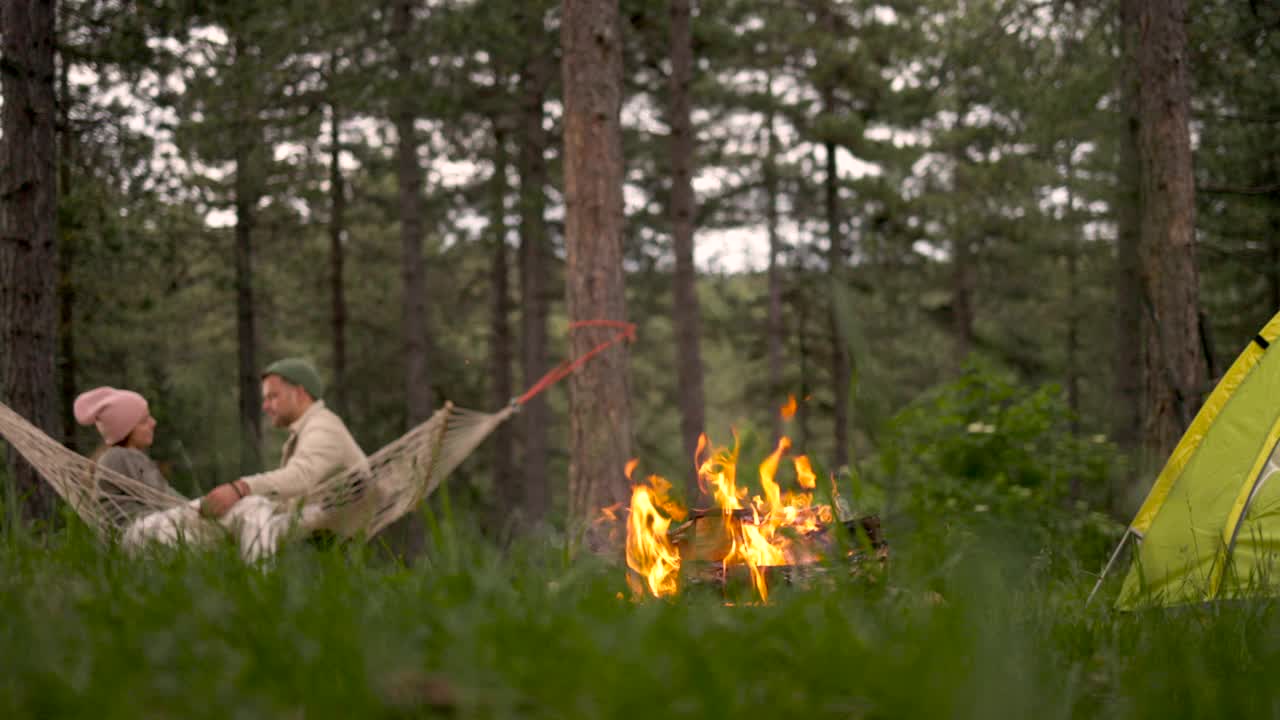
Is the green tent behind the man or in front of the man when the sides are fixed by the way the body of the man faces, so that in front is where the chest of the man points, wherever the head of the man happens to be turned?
behind

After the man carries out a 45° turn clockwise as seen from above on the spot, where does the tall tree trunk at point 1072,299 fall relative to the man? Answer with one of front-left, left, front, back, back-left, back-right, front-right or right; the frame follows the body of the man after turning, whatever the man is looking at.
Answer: right

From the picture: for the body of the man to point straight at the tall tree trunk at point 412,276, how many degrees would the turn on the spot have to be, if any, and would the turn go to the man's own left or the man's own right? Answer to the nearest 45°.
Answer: approximately 90° to the man's own right

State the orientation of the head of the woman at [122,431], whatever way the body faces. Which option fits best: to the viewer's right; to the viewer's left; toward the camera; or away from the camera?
to the viewer's right

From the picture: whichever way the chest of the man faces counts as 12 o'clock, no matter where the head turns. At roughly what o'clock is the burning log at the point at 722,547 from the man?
The burning log is roughly at 8 o'clock from the man.

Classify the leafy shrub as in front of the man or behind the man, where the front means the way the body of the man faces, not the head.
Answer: behind

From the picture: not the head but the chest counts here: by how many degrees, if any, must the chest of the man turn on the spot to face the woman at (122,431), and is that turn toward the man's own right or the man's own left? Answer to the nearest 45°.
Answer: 0° — they already face them

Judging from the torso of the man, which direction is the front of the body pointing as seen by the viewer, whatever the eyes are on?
to the viewer's left

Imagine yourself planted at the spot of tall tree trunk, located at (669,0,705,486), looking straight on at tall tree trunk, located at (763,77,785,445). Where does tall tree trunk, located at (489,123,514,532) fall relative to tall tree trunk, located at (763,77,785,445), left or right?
left

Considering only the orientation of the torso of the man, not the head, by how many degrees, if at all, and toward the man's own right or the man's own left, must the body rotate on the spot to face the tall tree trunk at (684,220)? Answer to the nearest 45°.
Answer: approximately 135° to the man's own right

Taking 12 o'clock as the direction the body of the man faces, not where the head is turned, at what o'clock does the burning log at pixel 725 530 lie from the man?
The burning log is roughly at 8 o'clock from the man.

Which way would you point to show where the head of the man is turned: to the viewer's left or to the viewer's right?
to the viewer's left
